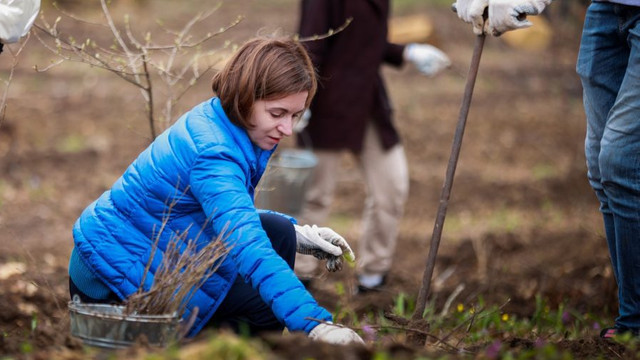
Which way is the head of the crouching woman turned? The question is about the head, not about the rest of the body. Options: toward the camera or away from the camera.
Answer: toward the camera

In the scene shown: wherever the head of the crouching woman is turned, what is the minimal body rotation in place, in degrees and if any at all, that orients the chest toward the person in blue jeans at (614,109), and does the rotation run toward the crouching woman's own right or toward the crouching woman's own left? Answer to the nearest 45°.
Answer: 0° — they already face them

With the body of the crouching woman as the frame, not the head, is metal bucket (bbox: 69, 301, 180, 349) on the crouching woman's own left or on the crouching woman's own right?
on the crouching woman's own right

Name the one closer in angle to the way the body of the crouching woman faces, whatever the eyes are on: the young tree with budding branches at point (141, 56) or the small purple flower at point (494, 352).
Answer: the small purple flower

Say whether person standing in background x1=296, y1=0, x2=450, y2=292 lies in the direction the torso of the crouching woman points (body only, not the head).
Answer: no

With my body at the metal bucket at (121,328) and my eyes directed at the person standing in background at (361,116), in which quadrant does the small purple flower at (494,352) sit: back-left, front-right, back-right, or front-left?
front-right

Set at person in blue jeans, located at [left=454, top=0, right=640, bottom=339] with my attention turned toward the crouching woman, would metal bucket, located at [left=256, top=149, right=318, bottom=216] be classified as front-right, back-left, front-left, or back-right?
front-right

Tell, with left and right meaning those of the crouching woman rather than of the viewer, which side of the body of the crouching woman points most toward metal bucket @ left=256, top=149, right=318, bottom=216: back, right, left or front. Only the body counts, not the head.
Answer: left

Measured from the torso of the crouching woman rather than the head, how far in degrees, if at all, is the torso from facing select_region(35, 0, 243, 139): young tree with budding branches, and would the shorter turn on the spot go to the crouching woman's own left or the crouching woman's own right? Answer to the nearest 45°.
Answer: approximately 90° to the crouching woman's own left

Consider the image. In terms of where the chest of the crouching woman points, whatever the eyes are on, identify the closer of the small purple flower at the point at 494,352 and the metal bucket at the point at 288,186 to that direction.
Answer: the small purple flower

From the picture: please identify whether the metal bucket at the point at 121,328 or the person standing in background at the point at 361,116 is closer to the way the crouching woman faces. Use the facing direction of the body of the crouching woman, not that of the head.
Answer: the person standing in background

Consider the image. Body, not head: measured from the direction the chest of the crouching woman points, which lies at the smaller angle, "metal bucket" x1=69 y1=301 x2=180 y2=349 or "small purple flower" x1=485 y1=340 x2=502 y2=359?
the small purple flower

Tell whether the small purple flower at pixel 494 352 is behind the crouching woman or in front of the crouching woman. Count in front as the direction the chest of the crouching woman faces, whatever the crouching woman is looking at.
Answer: in front

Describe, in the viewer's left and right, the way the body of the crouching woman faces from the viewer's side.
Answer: facing to the right of the viewer

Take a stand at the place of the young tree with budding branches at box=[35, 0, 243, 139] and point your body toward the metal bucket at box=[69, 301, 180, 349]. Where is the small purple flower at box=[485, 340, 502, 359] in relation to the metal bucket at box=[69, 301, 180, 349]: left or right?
left
